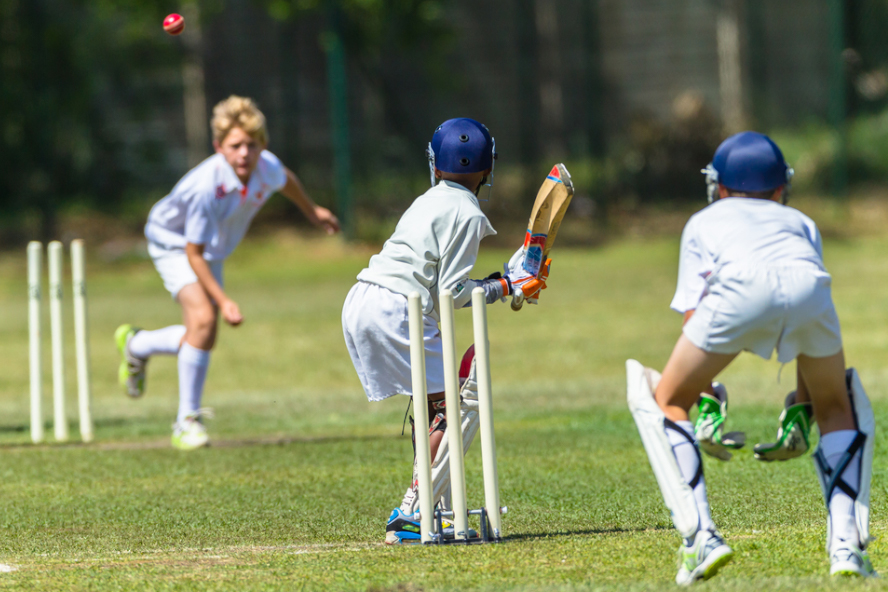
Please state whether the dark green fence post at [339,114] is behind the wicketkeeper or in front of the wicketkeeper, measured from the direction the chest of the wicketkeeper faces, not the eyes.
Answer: in front

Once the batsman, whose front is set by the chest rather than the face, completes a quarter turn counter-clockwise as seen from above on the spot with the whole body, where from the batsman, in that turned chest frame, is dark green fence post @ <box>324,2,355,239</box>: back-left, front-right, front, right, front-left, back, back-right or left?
front-right

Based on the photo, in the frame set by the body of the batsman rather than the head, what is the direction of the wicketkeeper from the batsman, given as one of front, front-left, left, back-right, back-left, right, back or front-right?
right

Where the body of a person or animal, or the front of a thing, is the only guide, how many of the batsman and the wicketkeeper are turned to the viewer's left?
0

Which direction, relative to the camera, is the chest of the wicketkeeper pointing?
away from the camera

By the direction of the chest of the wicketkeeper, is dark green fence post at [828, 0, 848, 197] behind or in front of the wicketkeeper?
in front

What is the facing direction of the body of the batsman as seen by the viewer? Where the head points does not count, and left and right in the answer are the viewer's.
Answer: facing away from the viewer and to the right of the viewer
